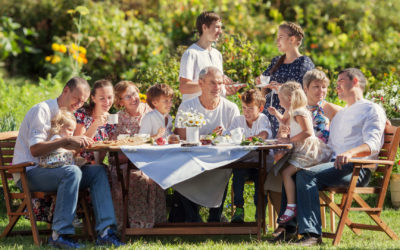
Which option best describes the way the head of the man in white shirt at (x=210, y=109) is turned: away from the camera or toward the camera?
toward the camera

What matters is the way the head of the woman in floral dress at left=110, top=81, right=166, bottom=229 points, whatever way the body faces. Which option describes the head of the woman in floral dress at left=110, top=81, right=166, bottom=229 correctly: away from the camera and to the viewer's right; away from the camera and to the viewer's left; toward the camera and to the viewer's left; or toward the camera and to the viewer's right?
toward the camera and to the viewer's right

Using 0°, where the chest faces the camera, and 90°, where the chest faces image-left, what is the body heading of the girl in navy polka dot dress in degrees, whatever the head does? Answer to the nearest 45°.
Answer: approximately 45°

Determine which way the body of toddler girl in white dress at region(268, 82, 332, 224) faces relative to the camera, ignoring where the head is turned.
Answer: to the viewer's left

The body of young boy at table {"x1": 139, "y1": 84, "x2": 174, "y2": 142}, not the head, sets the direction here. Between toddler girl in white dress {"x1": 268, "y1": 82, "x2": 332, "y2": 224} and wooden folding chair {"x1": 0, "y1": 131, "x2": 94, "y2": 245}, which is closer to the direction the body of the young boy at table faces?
the toddler girl in white dress

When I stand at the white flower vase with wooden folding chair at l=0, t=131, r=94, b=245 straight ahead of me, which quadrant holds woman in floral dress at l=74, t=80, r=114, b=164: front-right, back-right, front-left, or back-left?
front-right

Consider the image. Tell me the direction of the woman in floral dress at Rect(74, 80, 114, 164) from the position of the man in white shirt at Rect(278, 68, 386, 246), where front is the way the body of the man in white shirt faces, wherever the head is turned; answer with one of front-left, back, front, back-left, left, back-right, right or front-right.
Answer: front

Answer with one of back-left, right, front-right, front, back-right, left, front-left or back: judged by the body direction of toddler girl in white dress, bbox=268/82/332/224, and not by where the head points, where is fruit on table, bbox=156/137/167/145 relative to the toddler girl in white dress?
front

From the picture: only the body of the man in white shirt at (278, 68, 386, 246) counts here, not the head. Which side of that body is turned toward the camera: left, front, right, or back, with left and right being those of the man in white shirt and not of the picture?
left

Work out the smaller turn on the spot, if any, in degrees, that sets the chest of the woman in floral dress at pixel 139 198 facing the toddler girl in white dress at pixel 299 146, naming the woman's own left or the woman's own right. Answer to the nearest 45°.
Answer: approximately 45° to the woman's own left

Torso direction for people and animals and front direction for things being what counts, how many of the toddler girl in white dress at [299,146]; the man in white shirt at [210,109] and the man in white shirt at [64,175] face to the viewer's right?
1

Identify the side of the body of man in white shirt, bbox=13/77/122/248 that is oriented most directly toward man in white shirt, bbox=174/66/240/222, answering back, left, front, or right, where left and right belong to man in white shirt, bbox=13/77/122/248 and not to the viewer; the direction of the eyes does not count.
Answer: front

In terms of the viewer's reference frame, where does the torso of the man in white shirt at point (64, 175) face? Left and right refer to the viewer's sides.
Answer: facing to the right of the viewer

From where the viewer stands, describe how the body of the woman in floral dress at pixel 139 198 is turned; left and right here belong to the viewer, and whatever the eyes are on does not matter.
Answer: facing the viewer and to the right of the viewer

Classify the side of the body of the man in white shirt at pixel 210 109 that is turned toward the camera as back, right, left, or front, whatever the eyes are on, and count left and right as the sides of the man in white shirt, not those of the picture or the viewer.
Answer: front
